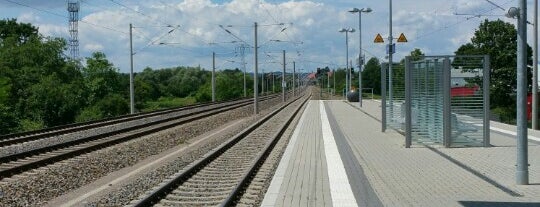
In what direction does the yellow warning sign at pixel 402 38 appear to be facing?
toward the camera

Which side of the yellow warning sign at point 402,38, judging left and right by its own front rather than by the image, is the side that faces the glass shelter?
front

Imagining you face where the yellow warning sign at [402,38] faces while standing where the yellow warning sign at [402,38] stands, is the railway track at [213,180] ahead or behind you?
ahead

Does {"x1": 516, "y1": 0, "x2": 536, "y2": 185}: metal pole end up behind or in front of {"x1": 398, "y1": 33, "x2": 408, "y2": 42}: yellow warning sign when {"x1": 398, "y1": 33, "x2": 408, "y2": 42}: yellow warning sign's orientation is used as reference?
in front

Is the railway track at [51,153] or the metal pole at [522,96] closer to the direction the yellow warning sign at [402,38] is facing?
the metal pole
